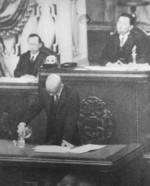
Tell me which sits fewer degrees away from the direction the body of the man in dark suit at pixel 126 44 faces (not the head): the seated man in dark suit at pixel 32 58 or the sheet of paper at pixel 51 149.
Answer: the sheet of paper

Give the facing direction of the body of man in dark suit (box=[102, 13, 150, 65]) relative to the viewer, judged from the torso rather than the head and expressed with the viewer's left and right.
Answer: facing the viewer and to the left of the viewer

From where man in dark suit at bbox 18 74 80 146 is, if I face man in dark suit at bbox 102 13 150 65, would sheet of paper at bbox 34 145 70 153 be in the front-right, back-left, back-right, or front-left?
back-right

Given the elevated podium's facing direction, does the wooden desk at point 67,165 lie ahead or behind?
ahead

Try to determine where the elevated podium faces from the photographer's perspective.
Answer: facing the viewer

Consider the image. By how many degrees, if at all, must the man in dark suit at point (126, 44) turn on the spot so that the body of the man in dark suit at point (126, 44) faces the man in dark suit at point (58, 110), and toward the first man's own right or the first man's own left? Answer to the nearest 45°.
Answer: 0° — they already face them

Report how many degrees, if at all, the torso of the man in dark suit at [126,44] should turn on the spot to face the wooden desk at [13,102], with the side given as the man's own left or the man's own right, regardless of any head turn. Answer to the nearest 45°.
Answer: approximately 45° to the man's own right
